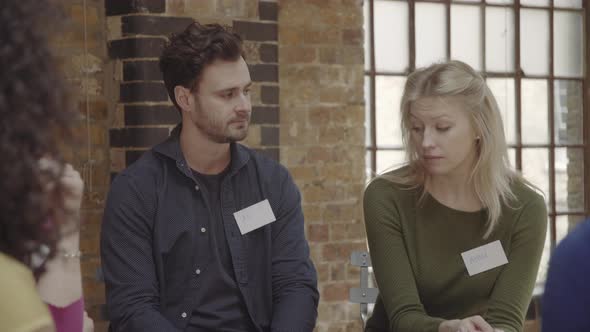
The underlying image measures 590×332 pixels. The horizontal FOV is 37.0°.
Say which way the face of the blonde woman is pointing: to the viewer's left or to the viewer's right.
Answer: to the viewer's left

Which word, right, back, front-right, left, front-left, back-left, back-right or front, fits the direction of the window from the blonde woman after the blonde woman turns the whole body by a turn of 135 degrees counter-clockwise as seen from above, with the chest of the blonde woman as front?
front-left

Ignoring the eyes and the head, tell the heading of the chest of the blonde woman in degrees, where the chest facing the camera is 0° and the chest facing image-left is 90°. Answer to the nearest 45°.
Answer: approximately 0°
